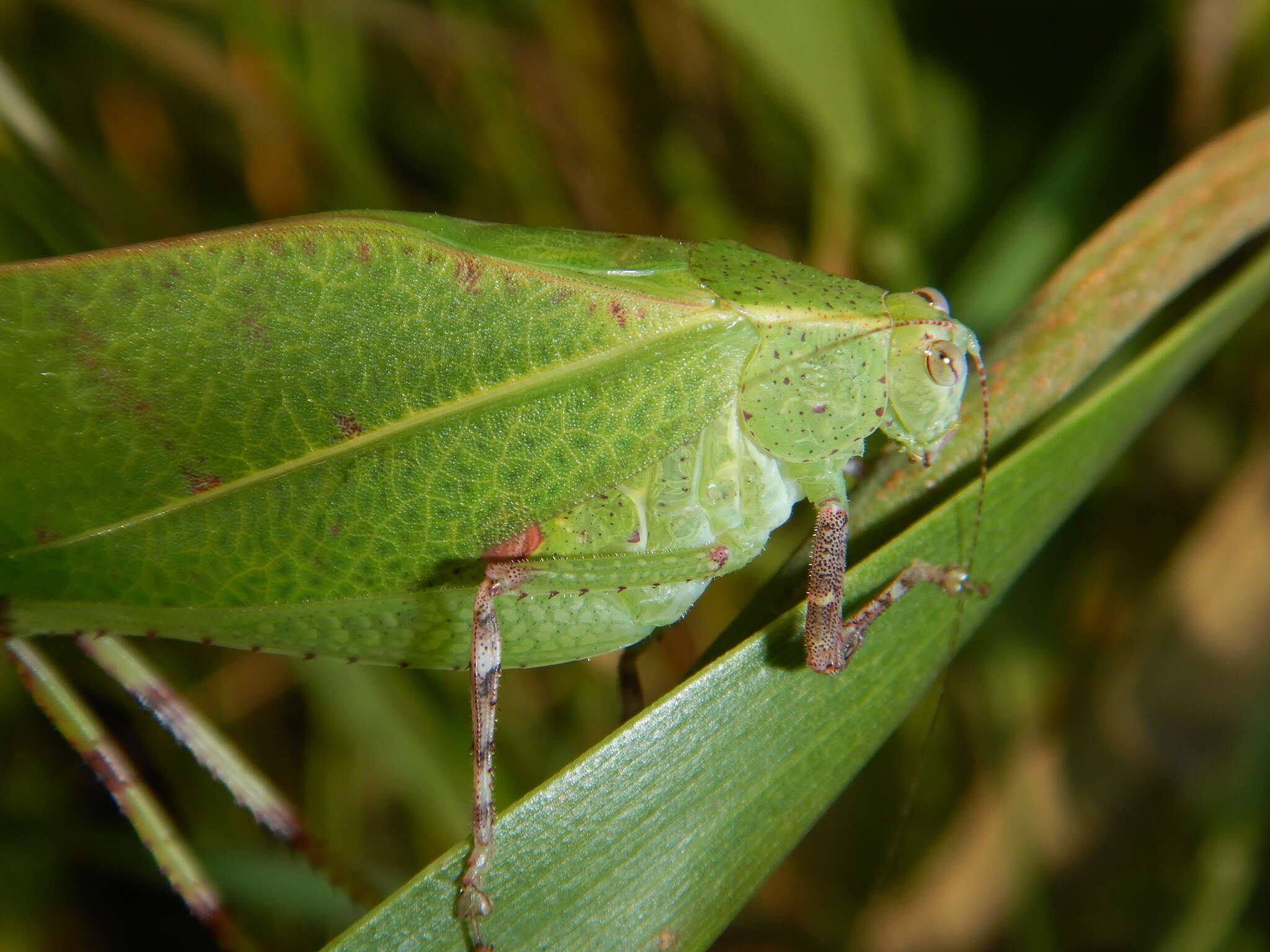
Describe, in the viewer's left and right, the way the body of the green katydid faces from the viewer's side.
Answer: facing to the right of the viewer
